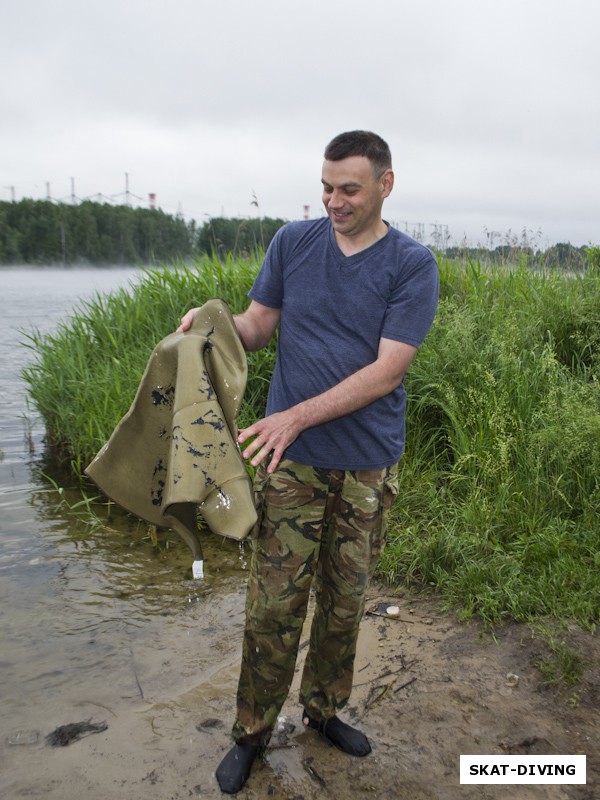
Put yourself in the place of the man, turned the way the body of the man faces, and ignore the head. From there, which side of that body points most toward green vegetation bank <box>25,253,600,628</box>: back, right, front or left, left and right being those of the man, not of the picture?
back

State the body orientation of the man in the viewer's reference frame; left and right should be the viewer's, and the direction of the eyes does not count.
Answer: facing the viewer

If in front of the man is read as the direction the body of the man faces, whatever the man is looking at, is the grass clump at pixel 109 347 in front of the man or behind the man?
behind

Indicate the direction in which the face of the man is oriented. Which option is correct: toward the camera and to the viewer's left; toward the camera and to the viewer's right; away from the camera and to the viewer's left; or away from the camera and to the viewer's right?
toward the camera and to the viewer's left
